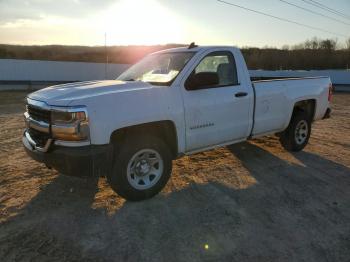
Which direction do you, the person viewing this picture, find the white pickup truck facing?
facing the viewer and to the left of the viewer
